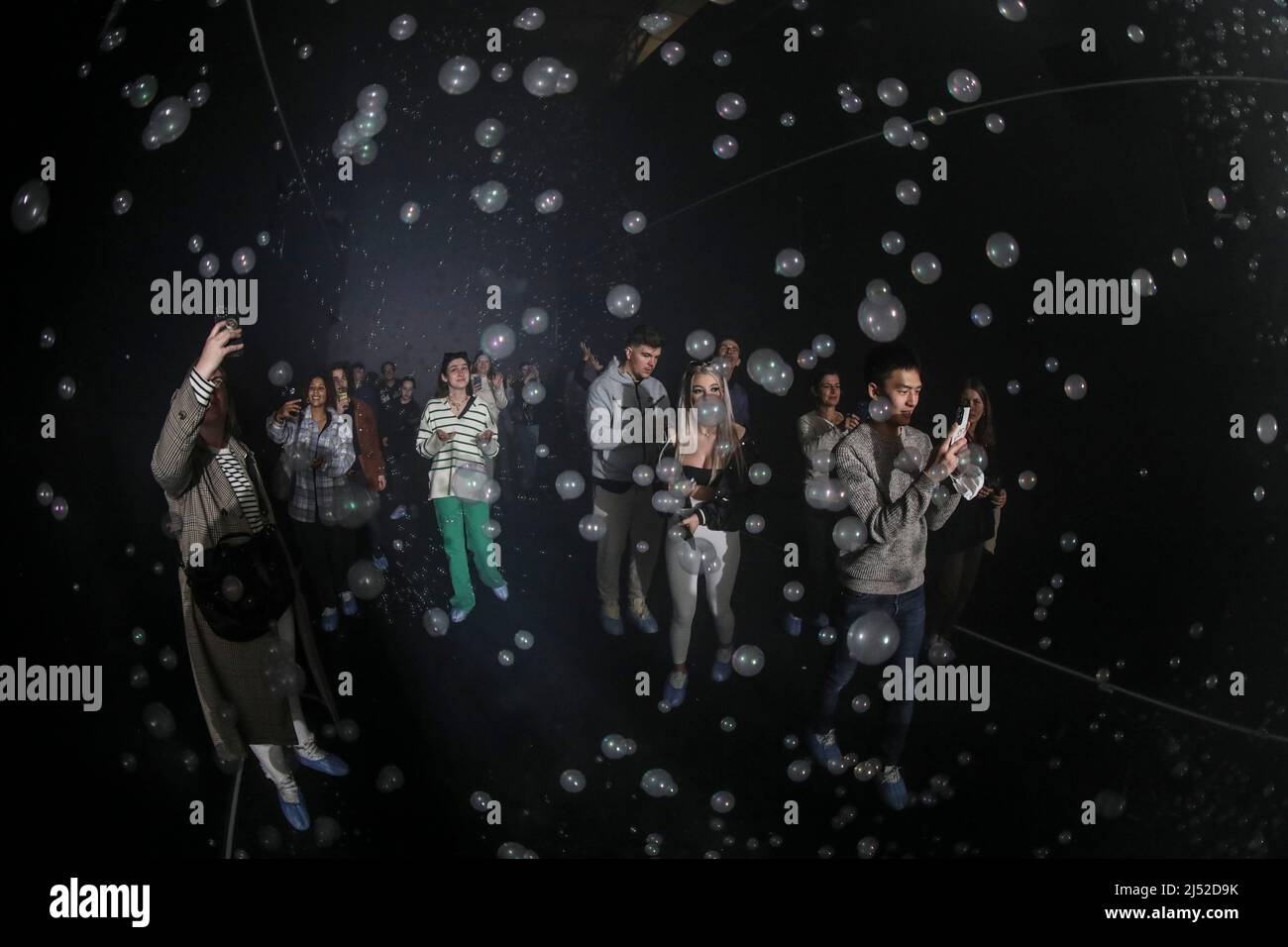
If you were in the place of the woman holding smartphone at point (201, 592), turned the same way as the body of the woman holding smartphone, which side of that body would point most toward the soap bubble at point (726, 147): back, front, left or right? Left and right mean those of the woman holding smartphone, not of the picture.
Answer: front

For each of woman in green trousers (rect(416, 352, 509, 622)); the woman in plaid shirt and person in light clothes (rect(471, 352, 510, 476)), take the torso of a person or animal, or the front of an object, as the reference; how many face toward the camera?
3

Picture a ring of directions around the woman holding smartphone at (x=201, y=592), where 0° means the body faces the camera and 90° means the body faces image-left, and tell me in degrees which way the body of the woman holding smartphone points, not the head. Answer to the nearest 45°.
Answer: approximately 315°

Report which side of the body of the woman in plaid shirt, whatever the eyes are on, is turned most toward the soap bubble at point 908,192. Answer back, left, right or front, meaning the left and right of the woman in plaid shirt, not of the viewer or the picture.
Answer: left

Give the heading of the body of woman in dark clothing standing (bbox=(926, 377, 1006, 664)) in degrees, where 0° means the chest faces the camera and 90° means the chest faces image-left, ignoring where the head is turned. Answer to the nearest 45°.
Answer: approximately 45°

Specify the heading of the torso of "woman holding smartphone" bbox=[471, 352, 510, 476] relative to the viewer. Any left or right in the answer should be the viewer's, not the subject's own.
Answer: facing the viewer

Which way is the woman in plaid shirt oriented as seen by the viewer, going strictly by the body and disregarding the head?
toward the camera

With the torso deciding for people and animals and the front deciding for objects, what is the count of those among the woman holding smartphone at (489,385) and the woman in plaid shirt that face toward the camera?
2
